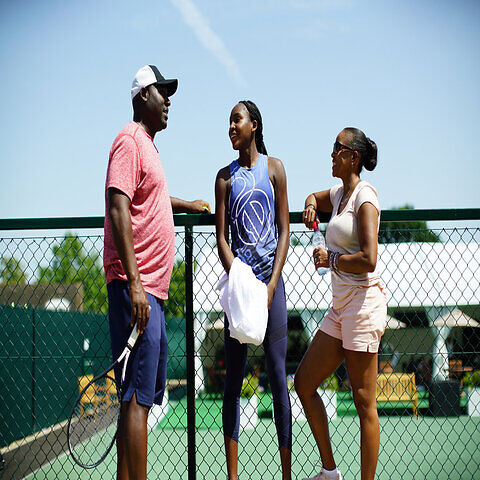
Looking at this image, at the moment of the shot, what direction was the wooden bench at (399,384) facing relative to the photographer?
facing the viewer

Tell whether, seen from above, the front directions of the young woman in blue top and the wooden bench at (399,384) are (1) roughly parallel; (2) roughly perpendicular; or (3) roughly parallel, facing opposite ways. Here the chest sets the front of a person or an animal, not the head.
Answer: roughly parallel

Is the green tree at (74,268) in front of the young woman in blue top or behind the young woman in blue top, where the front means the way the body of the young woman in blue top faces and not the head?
behind

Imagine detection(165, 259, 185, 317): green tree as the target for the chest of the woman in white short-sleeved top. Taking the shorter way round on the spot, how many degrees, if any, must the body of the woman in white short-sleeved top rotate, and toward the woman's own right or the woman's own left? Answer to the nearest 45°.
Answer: approximately 135° to the woman's own right

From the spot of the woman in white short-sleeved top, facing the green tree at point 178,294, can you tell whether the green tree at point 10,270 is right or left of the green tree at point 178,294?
left

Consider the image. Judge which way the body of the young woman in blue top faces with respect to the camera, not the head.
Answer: toward the camera

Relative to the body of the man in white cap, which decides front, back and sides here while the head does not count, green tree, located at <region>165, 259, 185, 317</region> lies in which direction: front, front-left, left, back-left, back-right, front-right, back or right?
left

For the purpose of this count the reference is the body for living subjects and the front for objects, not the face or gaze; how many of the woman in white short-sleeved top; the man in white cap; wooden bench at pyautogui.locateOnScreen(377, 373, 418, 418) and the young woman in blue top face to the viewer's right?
1

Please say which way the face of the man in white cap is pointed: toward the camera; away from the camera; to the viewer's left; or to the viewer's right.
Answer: to the viewer's right

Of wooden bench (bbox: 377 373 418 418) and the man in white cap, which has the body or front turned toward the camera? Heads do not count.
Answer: the wooden bench

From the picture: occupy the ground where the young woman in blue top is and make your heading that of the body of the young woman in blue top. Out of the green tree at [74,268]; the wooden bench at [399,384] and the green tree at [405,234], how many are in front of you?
0

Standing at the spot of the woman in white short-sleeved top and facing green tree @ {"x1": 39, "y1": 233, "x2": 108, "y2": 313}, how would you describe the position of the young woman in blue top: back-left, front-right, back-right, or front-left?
front-left

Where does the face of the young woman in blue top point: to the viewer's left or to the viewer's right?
to the viewer's left

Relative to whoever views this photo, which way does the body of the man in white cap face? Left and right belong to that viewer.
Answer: facing to the right of the viewer

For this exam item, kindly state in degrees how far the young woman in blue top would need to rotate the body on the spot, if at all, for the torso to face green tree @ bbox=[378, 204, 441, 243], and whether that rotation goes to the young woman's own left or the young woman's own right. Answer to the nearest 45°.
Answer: approximately 135° to the young woman's own left

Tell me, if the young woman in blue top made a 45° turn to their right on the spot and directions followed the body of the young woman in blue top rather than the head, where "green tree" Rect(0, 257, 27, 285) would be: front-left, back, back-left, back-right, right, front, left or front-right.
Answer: right
